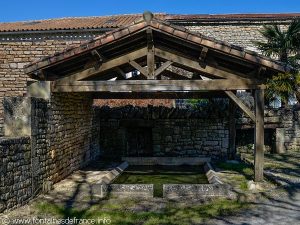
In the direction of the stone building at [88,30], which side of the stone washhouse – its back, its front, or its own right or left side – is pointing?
back

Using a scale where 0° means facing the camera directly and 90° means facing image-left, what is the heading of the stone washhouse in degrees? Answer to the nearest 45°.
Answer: approximately 0°
